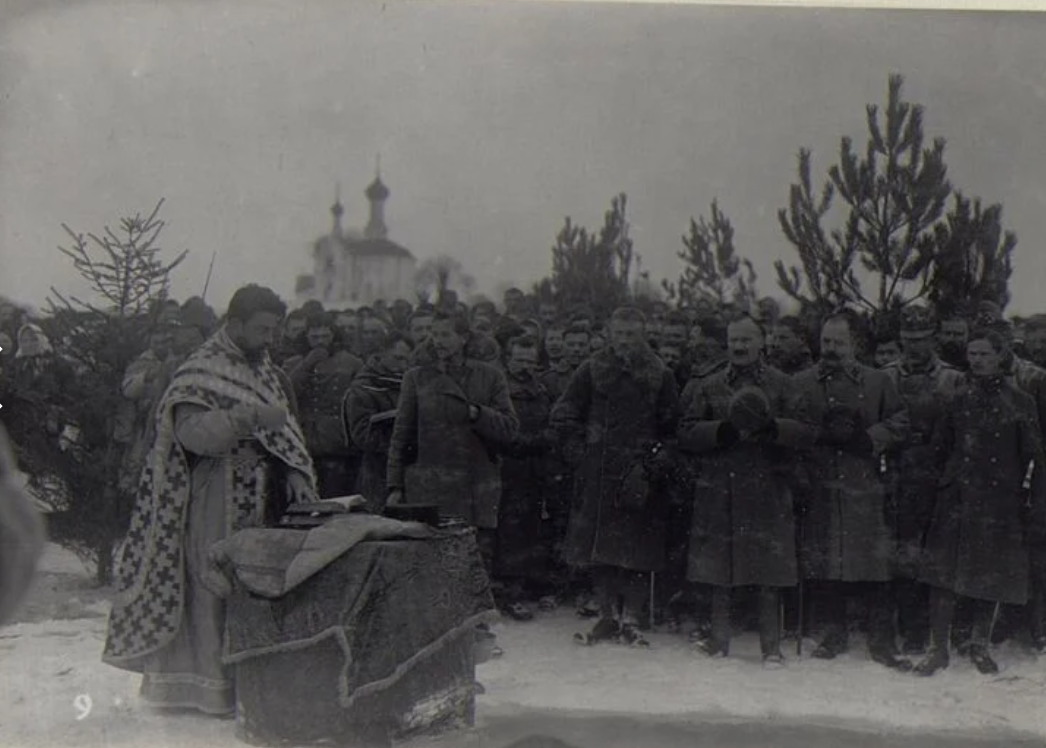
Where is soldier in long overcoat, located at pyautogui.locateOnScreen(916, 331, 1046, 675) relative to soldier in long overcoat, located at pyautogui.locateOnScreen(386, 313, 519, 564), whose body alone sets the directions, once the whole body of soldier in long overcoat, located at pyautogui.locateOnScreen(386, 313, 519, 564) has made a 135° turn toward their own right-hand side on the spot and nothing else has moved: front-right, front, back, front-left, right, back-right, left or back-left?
back-right

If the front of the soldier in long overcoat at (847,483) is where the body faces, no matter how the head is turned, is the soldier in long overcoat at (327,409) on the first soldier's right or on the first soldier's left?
on the first soldier's right

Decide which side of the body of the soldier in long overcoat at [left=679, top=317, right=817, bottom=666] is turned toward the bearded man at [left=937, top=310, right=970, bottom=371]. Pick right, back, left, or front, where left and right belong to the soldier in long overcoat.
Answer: left

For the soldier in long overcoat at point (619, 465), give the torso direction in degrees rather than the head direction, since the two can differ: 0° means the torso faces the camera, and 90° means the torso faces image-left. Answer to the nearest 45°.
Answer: approximately 0°

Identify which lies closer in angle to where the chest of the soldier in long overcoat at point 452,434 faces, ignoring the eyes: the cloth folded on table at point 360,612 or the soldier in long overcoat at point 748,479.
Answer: the cloth folded on table

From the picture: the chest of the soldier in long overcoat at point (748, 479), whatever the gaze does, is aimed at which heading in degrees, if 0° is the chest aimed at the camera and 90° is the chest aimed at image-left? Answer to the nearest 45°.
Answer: approximately 0°

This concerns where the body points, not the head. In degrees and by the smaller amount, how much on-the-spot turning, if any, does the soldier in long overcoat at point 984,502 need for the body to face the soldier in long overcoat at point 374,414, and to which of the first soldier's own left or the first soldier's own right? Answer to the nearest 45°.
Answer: approximately 45° to the first soldier's own right
